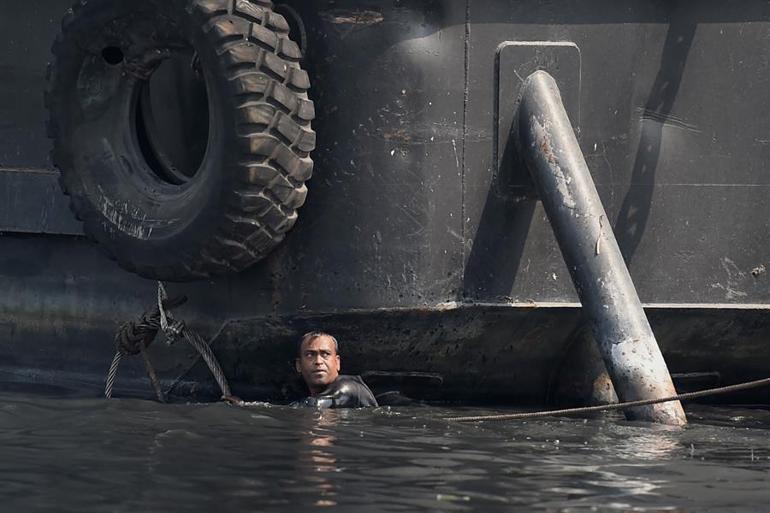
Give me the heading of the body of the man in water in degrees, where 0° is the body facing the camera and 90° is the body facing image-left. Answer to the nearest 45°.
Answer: approximately 45°

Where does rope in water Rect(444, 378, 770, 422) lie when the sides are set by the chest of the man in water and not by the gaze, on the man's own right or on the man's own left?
on the man's own left

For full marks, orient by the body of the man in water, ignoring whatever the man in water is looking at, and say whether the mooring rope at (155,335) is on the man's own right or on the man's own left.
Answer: on the man's own right
